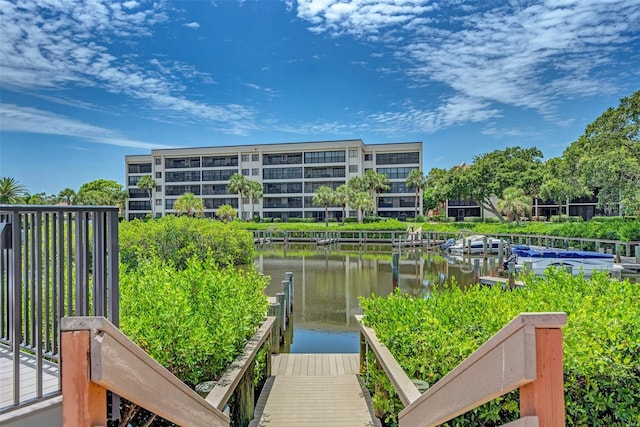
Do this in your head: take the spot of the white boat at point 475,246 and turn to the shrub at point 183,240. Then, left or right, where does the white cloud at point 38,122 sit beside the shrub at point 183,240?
right

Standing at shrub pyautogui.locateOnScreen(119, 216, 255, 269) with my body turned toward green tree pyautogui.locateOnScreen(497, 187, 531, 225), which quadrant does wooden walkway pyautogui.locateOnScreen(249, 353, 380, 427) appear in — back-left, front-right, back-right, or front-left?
back-right
